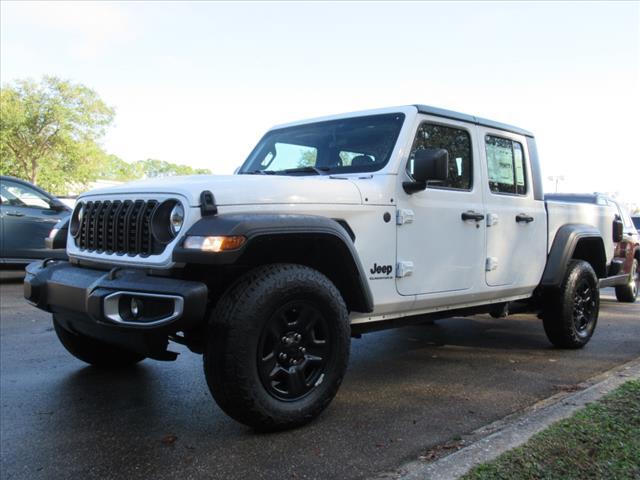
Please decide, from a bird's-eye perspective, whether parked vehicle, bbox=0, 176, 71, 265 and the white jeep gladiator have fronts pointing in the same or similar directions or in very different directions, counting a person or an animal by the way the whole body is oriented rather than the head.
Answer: very different directions

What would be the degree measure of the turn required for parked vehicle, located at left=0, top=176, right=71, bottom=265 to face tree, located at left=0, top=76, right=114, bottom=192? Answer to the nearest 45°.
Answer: approximately 90° to its left

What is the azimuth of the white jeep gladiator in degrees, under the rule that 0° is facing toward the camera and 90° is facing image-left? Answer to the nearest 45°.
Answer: approximately 45°

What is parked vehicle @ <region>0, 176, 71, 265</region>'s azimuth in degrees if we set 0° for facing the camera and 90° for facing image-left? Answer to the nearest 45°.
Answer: approximately 270°

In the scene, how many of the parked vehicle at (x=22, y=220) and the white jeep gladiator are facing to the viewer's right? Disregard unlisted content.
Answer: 1

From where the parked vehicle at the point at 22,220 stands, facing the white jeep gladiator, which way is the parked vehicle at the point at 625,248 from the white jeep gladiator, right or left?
left

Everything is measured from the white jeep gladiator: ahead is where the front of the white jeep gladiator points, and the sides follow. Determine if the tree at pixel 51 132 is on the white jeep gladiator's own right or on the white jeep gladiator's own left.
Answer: on the white jeep gladiator's own right

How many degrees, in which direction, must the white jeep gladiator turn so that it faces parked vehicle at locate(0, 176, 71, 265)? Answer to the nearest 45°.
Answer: approximately 90° to its right
